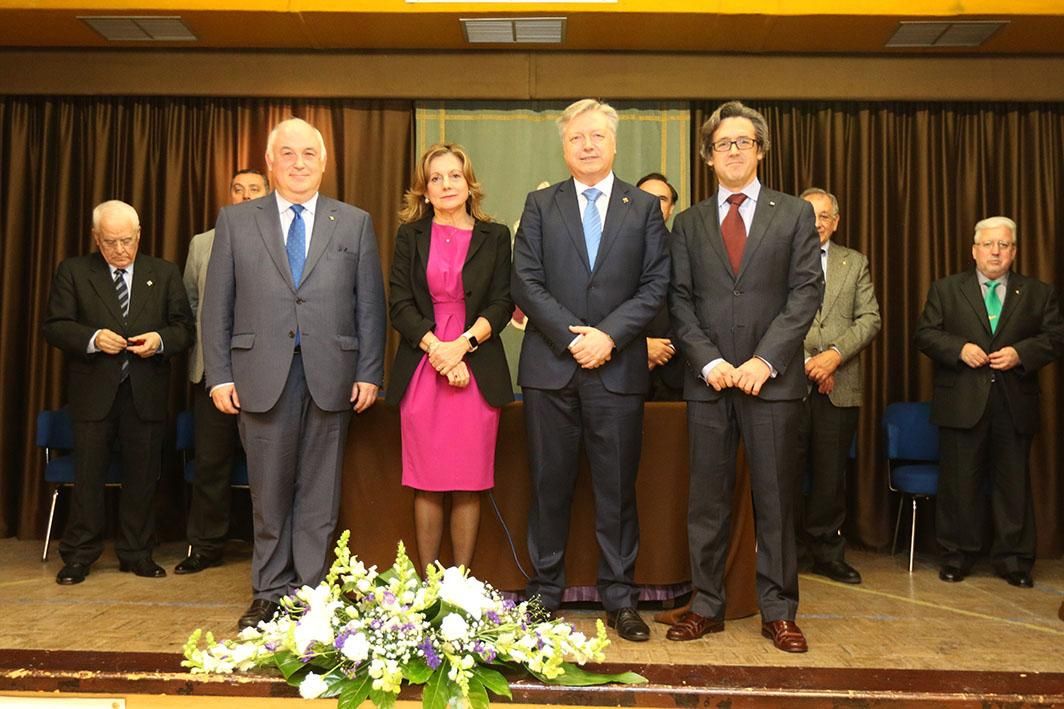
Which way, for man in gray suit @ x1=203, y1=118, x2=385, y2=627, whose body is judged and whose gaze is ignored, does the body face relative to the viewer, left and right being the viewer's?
facing the viewer

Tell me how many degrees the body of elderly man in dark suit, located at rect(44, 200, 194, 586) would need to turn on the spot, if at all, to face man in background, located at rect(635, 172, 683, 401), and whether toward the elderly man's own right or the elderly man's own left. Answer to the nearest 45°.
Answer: approximately 45° to the elderly man's own left

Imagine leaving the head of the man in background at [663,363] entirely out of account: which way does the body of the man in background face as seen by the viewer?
toward the camera

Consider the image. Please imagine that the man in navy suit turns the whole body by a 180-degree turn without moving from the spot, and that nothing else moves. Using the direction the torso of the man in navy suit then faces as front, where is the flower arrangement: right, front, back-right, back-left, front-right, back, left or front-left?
back

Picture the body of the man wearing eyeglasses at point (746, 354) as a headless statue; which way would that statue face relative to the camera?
toward the camera

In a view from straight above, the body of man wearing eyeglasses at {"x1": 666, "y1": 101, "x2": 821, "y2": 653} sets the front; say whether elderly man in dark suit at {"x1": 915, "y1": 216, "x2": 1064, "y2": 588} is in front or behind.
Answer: behind
